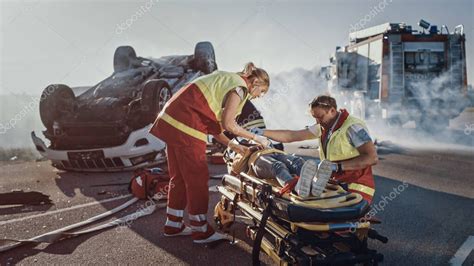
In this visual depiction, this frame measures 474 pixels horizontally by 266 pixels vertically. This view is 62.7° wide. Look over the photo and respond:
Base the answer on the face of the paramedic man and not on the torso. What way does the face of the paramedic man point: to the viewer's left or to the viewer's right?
to the viewer's left

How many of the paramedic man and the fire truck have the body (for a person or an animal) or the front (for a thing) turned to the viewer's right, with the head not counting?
0

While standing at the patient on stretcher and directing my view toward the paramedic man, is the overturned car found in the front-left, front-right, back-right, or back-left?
back-left

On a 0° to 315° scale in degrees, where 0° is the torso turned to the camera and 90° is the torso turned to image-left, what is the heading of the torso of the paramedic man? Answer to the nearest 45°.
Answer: approximately 45°

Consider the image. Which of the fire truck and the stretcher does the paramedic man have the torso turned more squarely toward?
the stretcher

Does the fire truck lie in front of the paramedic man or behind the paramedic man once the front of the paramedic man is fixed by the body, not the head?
behind

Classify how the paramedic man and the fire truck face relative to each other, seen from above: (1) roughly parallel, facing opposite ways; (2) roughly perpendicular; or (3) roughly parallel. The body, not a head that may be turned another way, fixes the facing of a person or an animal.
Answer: roughly perpendicular
